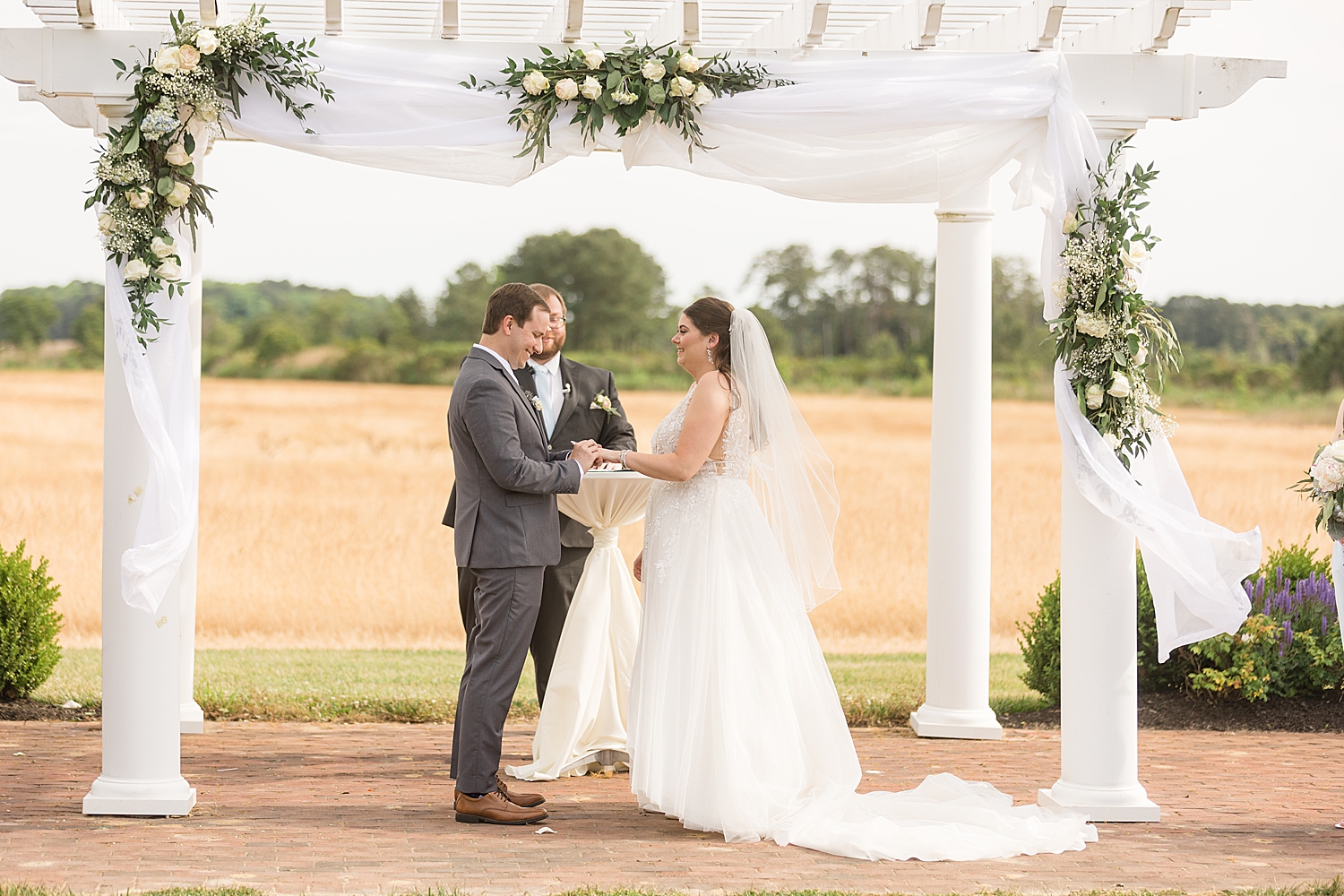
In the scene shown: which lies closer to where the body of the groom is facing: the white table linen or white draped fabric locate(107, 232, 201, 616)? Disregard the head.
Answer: the white table linen

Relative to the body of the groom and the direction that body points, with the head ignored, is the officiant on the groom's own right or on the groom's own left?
on the groom's own left

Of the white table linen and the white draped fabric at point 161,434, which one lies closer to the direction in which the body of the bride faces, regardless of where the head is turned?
the white draped fabric

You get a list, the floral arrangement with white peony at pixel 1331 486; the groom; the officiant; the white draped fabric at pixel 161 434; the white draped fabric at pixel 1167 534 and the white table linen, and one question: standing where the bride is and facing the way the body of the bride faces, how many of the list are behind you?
2

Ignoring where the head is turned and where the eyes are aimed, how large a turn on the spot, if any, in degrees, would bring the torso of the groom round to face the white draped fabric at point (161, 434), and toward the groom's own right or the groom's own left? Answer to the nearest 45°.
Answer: approximately 180°

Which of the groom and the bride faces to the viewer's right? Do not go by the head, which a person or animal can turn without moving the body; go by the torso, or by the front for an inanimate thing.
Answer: the groom

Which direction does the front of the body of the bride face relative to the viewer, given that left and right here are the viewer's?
facing to the left of the viewer

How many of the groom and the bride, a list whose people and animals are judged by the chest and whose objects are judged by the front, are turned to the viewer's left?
1

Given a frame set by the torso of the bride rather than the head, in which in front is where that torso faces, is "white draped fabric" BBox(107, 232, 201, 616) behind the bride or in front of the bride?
in front

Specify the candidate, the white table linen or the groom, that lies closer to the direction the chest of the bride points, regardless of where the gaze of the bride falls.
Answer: the groom

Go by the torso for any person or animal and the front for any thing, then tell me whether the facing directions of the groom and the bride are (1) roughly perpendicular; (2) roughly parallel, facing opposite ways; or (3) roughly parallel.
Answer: roughly parallel, facing opposite ways

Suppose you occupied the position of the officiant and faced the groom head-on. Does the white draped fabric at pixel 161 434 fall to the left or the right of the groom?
right

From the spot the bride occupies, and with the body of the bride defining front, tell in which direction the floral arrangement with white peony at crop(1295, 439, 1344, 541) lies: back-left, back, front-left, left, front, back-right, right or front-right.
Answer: back

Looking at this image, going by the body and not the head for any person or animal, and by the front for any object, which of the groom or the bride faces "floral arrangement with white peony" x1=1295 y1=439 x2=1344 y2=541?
the groom

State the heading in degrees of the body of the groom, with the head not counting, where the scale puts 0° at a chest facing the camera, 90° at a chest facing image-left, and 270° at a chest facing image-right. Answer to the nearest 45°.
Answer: approximately 270°

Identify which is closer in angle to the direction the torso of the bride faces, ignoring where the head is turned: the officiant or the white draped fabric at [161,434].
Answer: the white draped fabric
